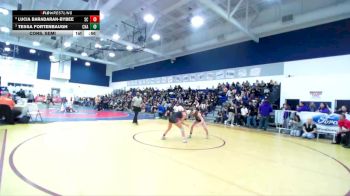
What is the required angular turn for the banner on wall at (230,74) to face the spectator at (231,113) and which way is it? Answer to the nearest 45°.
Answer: approximately 45° to its left

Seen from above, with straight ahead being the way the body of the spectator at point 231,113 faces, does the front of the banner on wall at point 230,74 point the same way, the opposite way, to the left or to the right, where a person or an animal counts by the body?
the same way

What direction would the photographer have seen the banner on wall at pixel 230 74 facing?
facing the viewer and to the left of the viewer

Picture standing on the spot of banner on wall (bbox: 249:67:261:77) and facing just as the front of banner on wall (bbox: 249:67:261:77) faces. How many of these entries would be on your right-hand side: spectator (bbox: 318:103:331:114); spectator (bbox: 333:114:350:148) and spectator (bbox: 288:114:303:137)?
0

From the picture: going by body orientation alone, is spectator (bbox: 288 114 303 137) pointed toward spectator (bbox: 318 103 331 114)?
no

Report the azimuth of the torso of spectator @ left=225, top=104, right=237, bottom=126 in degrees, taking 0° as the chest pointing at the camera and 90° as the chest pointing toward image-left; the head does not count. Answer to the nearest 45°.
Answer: approximately 45°

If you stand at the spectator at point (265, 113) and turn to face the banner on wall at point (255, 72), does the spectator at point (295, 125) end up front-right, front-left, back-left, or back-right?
back-right

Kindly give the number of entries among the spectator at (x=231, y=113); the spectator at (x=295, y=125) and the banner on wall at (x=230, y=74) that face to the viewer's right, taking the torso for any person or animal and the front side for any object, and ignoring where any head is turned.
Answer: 0

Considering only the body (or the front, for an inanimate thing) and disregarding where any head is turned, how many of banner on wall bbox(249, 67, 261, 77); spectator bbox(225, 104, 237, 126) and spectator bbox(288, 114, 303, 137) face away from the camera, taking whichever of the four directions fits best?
0

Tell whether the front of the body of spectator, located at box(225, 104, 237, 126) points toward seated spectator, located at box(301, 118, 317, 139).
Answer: no

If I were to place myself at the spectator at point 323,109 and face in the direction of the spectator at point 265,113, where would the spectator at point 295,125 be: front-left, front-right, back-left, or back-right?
front-left

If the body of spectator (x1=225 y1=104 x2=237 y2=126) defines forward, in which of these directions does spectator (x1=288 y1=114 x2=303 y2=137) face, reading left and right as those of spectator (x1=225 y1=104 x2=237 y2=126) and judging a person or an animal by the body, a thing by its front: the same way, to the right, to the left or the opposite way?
the same way

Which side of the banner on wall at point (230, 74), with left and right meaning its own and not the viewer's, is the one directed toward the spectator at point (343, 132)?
left
